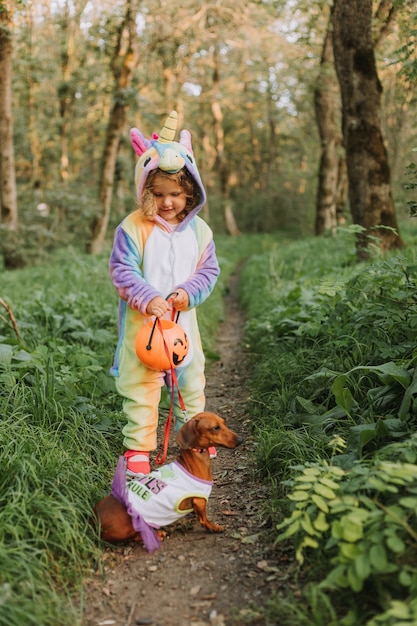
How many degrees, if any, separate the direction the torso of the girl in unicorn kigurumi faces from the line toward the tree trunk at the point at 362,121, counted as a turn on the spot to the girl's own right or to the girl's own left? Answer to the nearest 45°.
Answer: approximately 135° to the girl's own left

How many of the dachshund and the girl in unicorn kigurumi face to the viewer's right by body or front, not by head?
1

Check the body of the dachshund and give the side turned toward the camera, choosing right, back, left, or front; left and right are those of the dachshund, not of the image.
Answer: right

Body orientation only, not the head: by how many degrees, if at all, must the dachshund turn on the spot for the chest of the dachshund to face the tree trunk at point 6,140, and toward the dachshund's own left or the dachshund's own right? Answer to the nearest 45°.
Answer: approximately 90° to the dachshund's own left

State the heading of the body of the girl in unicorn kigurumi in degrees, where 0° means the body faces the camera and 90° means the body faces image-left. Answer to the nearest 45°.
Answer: approximately 0°

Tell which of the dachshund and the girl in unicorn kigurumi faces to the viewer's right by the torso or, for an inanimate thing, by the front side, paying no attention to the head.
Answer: the dachshund

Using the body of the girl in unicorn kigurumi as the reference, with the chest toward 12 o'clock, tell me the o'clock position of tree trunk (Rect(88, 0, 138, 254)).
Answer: The tree trunk is roughly at 6 o'clock from the girl in unicorn kigurumi.

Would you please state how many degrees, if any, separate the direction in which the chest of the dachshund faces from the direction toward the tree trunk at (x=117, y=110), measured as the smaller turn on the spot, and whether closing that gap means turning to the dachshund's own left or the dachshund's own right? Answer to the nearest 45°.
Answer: approximately 90° to the dachshund's own left

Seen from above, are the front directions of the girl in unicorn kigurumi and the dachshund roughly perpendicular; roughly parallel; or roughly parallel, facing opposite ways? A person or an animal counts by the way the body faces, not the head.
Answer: roughly perpendicular
